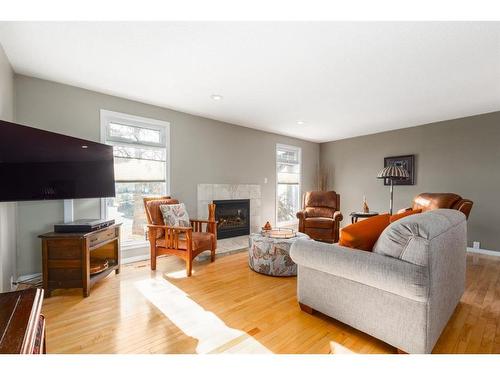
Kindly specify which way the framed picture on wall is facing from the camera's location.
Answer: facing the viewer and to the left of the viewer

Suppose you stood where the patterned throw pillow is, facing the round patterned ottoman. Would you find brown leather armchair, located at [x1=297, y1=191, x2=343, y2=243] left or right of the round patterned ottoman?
left

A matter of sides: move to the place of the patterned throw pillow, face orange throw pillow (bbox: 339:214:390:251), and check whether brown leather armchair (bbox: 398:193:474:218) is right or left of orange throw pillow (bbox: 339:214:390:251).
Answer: left

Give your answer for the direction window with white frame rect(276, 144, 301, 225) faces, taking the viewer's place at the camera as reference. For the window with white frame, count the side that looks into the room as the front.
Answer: facing the viewer and to the right of the viewer

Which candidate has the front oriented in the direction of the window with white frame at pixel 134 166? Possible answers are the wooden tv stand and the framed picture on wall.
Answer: the framed picture on wall

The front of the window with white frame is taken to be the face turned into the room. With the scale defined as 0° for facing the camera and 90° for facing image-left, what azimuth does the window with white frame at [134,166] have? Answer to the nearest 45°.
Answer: approximately 315°

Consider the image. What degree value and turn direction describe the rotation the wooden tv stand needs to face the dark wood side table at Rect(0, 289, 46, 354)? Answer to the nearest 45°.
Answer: approximately 45° to its right

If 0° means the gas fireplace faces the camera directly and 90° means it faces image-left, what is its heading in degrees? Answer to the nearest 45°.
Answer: approximately 315°

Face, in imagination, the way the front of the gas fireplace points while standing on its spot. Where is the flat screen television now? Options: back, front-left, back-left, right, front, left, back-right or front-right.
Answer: right

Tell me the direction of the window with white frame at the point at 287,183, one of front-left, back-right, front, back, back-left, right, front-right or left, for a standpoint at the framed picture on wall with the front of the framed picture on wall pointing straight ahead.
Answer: front-right

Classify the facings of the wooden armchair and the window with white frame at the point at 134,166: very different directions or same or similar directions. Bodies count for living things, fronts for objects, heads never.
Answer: same or similar directions

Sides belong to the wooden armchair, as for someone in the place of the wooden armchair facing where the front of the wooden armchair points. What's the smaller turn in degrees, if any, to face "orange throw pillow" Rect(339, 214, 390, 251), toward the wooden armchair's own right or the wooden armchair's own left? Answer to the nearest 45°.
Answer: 0° — it already faces it

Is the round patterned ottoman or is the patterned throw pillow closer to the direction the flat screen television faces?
the round patterned ottoman

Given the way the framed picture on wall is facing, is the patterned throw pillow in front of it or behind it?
in front
